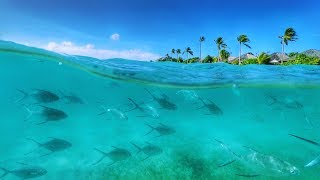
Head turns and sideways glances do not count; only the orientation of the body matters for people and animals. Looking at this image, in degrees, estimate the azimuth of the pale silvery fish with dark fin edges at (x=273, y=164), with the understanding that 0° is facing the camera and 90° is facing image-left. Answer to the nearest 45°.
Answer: approximately 270°

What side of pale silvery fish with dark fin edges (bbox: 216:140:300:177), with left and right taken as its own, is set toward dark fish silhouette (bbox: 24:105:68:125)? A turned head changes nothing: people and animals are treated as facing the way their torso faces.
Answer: back

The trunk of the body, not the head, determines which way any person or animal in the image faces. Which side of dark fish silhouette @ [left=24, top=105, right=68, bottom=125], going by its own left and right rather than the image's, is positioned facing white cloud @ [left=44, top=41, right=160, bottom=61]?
left

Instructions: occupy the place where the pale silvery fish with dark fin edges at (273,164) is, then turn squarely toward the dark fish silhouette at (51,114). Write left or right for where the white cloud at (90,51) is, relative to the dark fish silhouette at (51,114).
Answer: right

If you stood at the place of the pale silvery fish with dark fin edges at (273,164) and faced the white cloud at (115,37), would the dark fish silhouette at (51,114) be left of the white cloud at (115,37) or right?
left

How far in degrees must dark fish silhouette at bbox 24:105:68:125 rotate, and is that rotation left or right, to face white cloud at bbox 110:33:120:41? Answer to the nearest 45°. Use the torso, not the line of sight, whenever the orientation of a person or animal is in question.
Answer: approximately 45° to its left

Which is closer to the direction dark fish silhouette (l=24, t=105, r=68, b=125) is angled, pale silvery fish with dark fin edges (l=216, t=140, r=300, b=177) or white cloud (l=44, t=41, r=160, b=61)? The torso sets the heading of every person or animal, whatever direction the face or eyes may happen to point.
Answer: the pale silvery fish with dark fin edges

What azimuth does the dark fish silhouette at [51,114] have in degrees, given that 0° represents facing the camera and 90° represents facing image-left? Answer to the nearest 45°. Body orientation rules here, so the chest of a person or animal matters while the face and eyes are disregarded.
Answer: approximately 270°

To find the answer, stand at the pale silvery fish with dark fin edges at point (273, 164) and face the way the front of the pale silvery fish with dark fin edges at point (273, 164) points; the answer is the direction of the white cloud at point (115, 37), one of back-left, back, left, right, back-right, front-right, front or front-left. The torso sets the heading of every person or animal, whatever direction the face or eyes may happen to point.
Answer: back-left

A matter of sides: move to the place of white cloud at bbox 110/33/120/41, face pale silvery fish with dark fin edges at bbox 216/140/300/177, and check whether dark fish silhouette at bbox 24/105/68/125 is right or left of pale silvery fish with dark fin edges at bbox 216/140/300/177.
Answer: right
